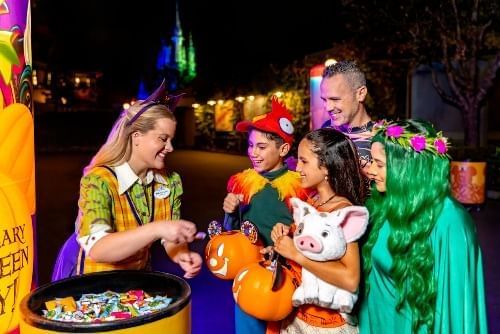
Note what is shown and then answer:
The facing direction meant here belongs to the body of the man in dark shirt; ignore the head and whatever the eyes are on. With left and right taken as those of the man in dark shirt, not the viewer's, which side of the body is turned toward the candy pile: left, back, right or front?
front

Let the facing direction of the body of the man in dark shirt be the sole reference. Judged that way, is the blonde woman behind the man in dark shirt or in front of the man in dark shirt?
in front

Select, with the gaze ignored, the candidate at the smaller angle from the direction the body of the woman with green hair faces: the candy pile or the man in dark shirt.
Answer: the candy pile

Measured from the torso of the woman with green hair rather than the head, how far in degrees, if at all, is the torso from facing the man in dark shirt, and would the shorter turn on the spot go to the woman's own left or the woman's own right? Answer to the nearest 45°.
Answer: approximately 45° to the woman's own right

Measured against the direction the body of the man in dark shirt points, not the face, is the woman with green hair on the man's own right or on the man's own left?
on the man's own left

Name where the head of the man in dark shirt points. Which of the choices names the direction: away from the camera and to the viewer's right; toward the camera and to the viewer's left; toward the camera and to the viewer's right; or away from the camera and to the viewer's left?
toward the camera and to the viewer's left

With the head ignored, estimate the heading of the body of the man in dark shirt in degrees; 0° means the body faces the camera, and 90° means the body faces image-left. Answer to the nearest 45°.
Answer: approximately 45°

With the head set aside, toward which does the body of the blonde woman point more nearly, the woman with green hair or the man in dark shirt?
the woman with green hair

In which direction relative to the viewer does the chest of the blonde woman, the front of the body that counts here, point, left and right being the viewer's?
facing the viewer and to the right of the viewer

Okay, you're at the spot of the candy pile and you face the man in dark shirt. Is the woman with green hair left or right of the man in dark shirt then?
right

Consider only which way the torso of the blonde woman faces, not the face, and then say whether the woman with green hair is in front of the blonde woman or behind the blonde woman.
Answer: in front

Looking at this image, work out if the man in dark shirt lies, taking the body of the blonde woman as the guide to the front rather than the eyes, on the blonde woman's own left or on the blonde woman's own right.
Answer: on the blonde woman's own left

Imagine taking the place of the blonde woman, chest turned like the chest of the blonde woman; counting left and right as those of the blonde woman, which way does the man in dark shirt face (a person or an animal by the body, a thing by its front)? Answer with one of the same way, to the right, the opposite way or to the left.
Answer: to the right

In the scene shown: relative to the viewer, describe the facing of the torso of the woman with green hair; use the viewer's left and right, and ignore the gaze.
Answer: facing to the left of the viewer
